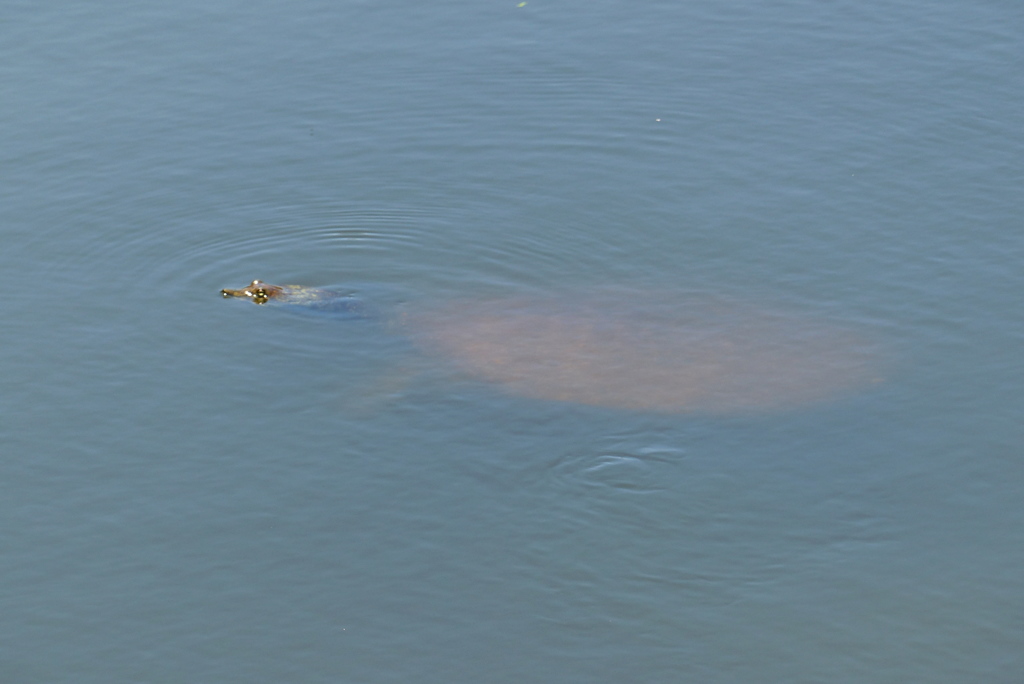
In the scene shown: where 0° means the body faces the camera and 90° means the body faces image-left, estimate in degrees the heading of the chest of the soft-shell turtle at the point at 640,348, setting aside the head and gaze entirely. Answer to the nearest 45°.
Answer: approximately 90°
